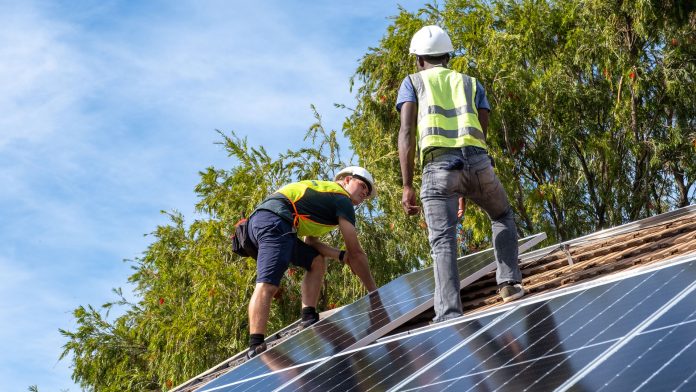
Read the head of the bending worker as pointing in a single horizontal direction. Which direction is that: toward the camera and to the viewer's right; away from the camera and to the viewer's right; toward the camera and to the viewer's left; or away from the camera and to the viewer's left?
toward the camera and to the viewer's right

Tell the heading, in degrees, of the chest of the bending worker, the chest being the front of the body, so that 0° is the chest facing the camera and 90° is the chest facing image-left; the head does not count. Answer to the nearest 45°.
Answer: approximately 270°

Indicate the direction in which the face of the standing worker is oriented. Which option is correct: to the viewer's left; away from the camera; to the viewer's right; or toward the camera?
away from the camera

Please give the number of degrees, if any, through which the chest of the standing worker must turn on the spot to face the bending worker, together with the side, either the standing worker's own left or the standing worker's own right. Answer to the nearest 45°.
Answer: approximately 45° to the standing worker's own left

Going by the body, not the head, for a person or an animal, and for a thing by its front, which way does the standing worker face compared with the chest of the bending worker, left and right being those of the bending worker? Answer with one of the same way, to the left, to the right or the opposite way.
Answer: to the left

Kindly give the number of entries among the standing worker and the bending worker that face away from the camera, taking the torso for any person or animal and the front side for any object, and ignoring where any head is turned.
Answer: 1

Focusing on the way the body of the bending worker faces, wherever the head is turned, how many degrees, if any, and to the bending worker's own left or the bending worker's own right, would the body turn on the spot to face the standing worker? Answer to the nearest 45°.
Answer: approximately 45° to the bending worker's own right

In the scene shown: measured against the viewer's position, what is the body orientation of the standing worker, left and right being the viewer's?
facing away from the viewer
